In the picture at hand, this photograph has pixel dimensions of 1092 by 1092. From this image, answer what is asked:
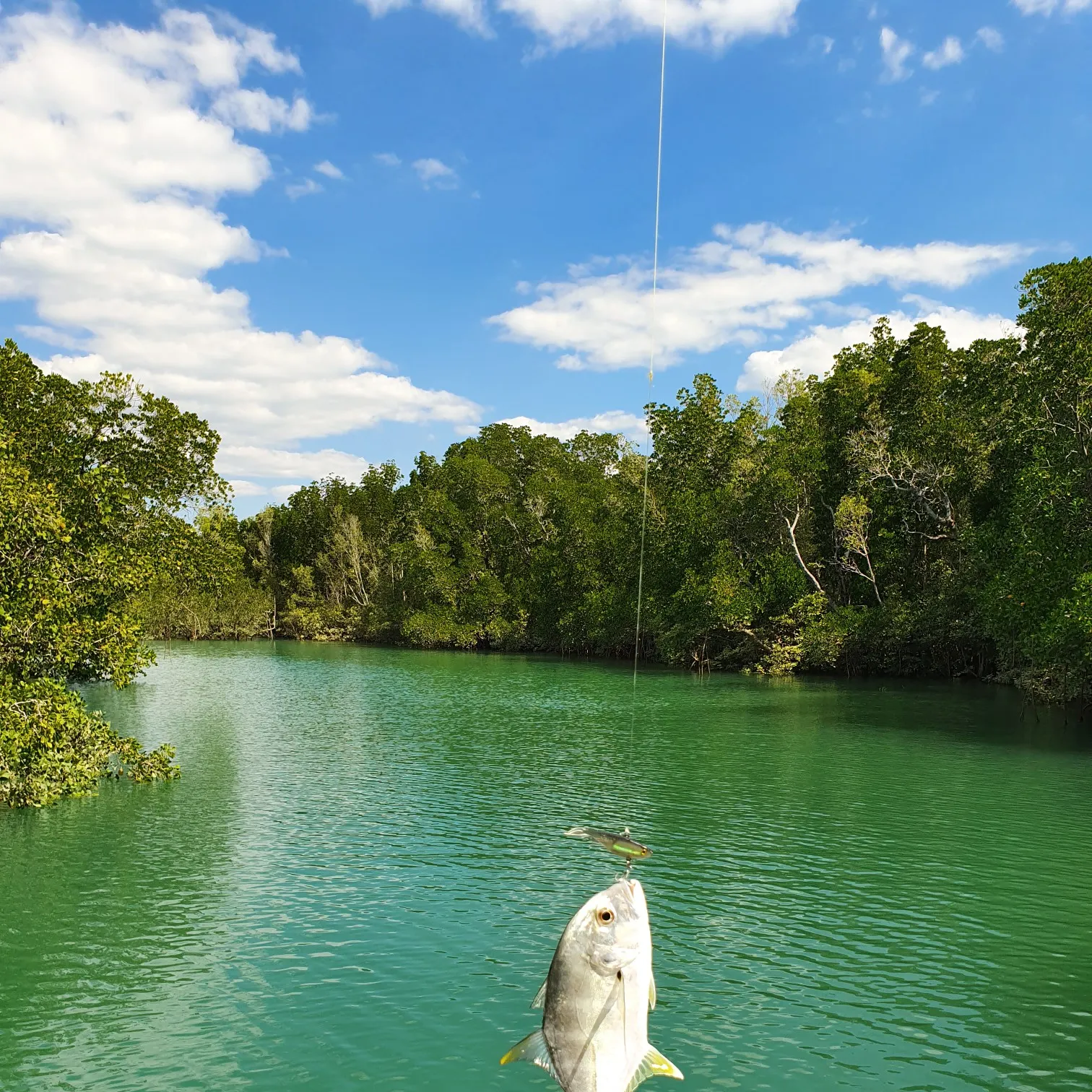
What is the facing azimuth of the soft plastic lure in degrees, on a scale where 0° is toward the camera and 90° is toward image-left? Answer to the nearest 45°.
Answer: approximately 270°
